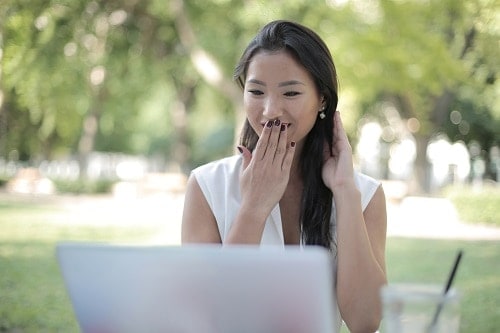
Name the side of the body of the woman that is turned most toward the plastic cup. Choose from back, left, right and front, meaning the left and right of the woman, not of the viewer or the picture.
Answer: front

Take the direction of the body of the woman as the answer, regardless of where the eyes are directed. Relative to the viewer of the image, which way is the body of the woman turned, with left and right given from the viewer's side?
facing the viewer

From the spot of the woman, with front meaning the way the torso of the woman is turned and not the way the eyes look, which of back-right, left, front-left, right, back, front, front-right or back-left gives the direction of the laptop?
front
